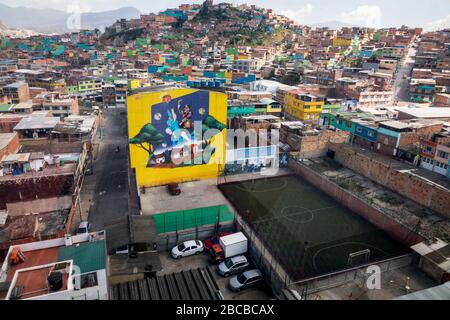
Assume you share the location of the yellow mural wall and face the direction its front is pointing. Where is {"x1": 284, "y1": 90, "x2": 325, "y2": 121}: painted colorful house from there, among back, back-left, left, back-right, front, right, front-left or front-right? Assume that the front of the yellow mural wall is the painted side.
back-left

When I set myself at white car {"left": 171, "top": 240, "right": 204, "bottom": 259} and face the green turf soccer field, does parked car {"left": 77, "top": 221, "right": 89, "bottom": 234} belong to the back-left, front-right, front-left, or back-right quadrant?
back-left

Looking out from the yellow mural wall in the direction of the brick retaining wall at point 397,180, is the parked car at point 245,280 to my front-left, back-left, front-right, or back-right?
front-right

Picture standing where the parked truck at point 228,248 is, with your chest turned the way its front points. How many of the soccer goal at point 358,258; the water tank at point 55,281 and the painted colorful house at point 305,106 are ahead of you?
1

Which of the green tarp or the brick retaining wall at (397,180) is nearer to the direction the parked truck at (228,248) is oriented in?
the green tarp

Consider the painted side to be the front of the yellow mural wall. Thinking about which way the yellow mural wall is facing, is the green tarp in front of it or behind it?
in front

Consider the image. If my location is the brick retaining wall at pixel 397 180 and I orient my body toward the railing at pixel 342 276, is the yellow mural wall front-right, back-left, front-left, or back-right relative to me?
front-right

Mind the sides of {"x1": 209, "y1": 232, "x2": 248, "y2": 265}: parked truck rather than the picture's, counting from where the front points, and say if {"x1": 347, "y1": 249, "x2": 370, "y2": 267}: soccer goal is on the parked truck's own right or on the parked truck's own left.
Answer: on the parked truck's own left

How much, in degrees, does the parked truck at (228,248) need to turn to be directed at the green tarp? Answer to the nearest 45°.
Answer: approximately 90° to its right

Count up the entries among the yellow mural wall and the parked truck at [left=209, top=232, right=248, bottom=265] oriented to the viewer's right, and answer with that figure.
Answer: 0

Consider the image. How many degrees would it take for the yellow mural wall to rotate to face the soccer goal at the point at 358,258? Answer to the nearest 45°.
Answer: approximately 45° to its left

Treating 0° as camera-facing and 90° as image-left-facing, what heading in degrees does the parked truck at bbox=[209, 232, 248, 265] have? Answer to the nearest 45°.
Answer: approximately 45°

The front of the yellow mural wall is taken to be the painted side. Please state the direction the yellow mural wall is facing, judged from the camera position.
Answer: facing the viewer

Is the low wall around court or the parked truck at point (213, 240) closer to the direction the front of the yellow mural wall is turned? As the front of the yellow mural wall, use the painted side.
the parked truck
